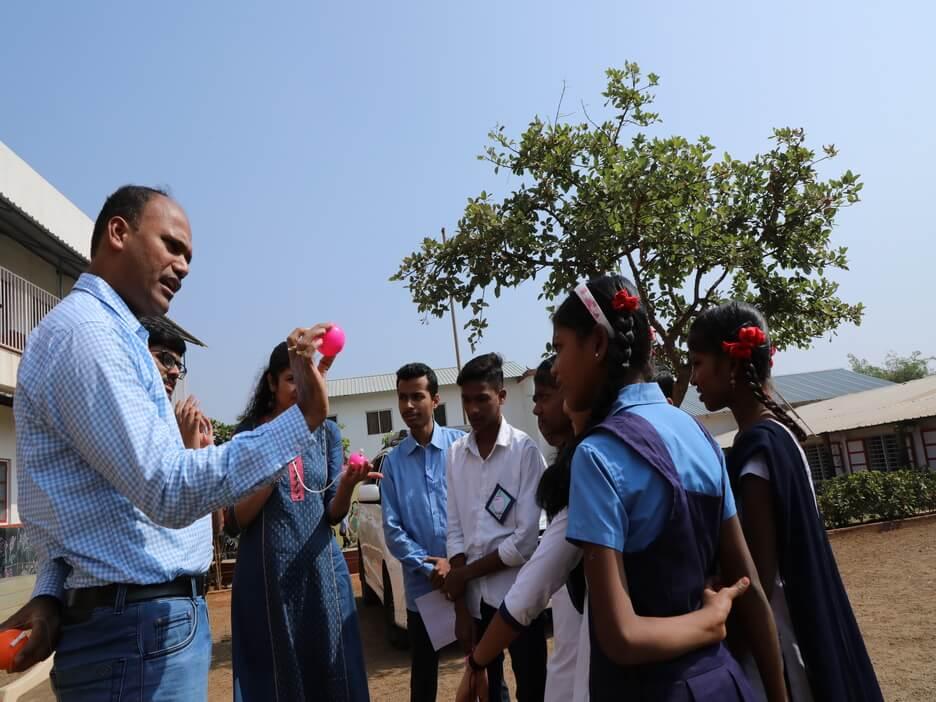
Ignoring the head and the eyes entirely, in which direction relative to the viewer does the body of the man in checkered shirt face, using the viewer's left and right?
facing to the right of the viewer

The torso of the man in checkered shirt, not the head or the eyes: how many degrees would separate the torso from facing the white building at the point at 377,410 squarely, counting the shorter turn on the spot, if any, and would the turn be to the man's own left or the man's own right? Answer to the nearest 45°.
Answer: approximately 90° to the man's own left

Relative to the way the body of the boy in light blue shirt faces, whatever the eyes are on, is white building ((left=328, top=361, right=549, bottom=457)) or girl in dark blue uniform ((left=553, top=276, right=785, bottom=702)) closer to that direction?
the girl in dark blue uniform

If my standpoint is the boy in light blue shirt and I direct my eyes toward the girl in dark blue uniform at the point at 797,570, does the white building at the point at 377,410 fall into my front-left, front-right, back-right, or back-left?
back-left

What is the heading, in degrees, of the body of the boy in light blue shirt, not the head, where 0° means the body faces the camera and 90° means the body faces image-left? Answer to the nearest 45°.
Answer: approximately 0°

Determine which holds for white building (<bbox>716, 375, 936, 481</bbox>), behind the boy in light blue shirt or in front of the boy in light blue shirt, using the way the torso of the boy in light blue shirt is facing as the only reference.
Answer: behind

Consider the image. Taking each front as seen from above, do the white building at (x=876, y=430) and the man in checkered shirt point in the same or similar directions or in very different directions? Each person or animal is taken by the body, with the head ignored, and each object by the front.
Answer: very different directions

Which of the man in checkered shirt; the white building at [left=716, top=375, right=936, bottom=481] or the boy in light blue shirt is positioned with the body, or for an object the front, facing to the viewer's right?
the man in checkered shirt

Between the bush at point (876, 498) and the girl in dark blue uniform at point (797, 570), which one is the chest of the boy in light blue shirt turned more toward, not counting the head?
the girl in dark blue uniform

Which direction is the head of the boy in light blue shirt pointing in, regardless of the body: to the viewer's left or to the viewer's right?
to the viewer's left

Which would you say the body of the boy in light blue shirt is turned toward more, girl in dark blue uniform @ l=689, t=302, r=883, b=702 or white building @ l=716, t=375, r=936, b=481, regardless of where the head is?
the girl in dark blue uniform

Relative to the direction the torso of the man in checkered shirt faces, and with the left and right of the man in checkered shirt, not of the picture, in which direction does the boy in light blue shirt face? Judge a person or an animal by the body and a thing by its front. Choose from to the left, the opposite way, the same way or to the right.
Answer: to the right
